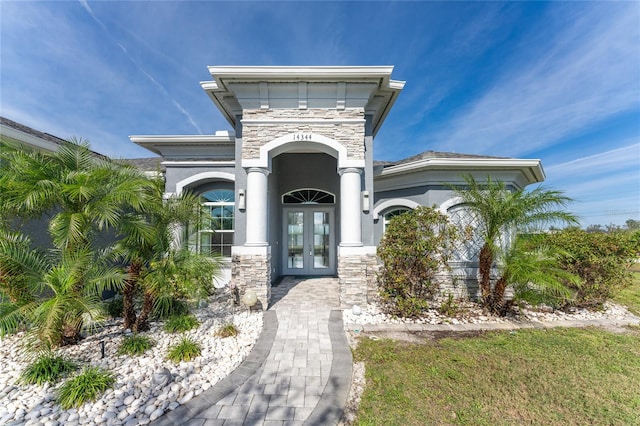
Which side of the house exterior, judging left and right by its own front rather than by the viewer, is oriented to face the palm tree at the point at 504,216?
left

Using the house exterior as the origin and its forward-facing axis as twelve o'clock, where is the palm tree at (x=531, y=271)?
The palm tree is roughly at 9 o'clock from the house exterior.

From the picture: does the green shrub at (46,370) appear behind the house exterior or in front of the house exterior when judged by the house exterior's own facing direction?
in front

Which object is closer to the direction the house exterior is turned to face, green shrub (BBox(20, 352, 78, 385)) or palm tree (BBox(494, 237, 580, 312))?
the green shrub

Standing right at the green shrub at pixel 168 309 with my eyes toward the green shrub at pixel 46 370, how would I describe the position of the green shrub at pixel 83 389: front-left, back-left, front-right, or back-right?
front-left

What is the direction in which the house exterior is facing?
toward the camera

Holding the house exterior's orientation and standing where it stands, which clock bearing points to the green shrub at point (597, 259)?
The green shrub is roughly at 9 o'clock from the house exterior.

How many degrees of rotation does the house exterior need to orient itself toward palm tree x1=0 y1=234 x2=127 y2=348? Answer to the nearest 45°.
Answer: approximately 45° to its right
